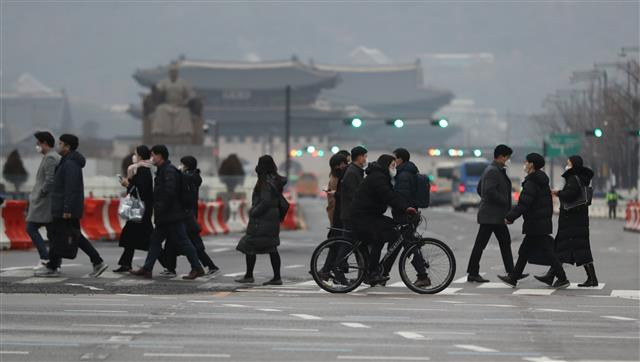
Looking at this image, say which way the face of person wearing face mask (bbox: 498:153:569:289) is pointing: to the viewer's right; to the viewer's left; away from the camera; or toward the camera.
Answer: to the viewer's left

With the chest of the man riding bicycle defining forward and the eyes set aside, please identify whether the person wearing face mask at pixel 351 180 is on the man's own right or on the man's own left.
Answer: on the man's own left

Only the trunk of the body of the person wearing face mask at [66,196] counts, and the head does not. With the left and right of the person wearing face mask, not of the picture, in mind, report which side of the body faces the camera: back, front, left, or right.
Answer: left

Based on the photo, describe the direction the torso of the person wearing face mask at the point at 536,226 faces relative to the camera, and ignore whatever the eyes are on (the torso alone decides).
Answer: to the viewer's left

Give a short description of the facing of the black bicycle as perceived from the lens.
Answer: facing to the right of the viewer

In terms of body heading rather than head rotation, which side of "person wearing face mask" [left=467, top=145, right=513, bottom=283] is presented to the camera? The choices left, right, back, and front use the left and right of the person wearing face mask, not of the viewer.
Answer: right

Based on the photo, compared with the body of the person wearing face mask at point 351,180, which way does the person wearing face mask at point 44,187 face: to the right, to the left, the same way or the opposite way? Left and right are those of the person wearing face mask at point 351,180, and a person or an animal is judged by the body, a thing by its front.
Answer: the opposite way

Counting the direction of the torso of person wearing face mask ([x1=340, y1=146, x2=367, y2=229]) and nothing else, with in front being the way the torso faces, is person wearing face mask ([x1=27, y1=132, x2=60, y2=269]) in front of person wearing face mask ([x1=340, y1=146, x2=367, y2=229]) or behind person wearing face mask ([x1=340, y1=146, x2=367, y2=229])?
behind

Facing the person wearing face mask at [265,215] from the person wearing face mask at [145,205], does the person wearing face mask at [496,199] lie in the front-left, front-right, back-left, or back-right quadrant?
front-left
